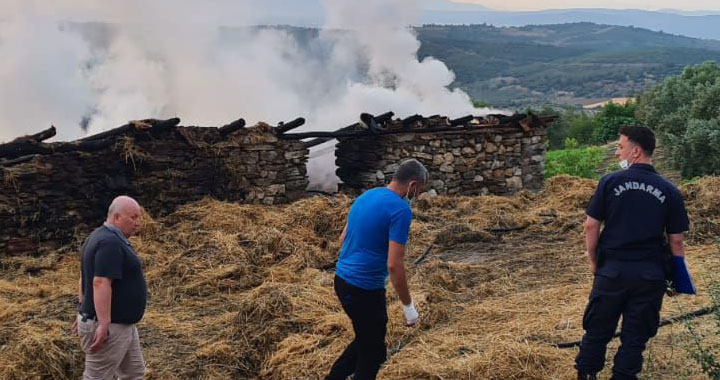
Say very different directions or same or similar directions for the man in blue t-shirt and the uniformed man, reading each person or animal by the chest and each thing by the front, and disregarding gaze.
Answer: same or similar directions

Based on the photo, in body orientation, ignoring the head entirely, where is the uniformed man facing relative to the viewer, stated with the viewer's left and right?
facing away from the viewer

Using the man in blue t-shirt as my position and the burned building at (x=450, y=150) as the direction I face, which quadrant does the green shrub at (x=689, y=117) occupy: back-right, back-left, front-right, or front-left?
front-right

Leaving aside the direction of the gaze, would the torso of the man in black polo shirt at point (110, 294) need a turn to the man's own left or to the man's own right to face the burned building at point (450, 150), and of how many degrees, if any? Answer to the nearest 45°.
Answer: approximately 45° to the man's own left

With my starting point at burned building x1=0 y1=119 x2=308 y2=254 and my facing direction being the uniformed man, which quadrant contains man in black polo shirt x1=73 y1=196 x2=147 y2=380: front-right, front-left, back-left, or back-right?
front-right

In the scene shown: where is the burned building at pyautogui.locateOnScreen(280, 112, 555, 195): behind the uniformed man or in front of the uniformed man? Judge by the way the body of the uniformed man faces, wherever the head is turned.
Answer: in front

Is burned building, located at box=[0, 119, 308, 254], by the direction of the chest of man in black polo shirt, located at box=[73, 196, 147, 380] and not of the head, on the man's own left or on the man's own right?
on the man's own left

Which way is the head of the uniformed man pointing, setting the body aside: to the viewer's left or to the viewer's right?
to the viewer's left

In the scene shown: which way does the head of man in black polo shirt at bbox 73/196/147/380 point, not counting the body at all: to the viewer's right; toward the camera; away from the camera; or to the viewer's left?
to the viewer's right

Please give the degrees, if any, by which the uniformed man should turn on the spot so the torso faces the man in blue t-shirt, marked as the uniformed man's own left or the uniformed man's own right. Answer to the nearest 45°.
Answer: approximately 90° to the uniformed man's own left
